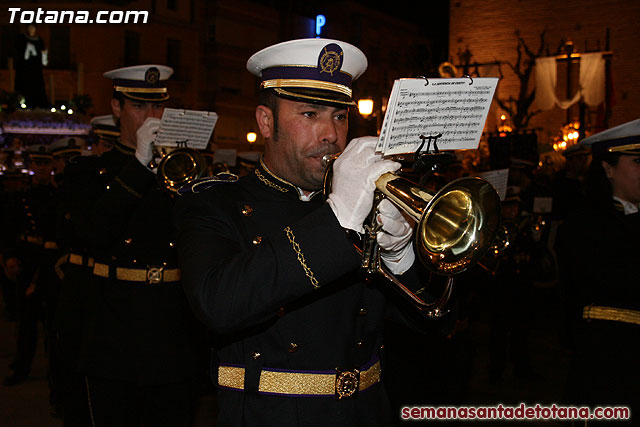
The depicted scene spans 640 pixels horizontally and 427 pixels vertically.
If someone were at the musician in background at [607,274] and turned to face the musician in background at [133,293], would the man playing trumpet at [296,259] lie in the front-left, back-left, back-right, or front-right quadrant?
front-left

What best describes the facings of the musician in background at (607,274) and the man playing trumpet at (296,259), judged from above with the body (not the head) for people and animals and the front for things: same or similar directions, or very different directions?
same or similar directions

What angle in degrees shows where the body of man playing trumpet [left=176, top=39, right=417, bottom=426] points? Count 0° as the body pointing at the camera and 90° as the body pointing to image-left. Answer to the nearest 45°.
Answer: approximately 315°

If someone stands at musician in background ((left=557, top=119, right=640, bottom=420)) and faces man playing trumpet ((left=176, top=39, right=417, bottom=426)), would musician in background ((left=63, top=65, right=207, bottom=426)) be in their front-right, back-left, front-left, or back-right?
front-right

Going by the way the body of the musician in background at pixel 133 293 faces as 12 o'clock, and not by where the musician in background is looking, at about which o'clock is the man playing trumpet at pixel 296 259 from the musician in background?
The man playing trumpet is roughly at 1 o'clock from the musician in background.

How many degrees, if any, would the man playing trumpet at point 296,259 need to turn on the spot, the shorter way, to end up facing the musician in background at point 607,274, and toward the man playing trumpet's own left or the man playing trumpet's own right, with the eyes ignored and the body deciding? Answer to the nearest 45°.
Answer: approximately 90° to the man playing trumpet's own left

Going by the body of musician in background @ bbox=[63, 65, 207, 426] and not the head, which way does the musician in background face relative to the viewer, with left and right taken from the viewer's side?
facing the viewer and to the right of the viewer

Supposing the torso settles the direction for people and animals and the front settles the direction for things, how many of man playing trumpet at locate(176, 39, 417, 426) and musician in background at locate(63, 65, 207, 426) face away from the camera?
0

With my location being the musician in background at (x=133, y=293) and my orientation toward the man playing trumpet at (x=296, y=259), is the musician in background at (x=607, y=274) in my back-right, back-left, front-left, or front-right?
front-left

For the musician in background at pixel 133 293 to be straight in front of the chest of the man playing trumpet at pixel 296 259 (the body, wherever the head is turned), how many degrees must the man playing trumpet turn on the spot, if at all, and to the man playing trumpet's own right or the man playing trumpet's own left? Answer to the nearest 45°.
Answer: approximately 180°

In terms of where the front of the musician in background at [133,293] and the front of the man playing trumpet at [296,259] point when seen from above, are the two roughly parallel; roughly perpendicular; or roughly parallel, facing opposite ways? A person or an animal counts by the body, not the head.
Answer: roughly parallel

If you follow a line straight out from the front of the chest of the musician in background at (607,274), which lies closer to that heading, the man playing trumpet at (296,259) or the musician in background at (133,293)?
the man playing trumpet

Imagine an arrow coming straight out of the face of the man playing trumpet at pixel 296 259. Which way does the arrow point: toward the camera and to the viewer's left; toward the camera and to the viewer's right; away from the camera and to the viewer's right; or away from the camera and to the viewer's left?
toward the camera and to the viewer's right

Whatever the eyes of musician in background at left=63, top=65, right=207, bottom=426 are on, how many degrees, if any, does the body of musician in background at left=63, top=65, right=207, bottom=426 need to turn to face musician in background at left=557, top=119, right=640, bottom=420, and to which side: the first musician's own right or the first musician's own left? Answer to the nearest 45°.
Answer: approximately 45° to the first musician's own left
